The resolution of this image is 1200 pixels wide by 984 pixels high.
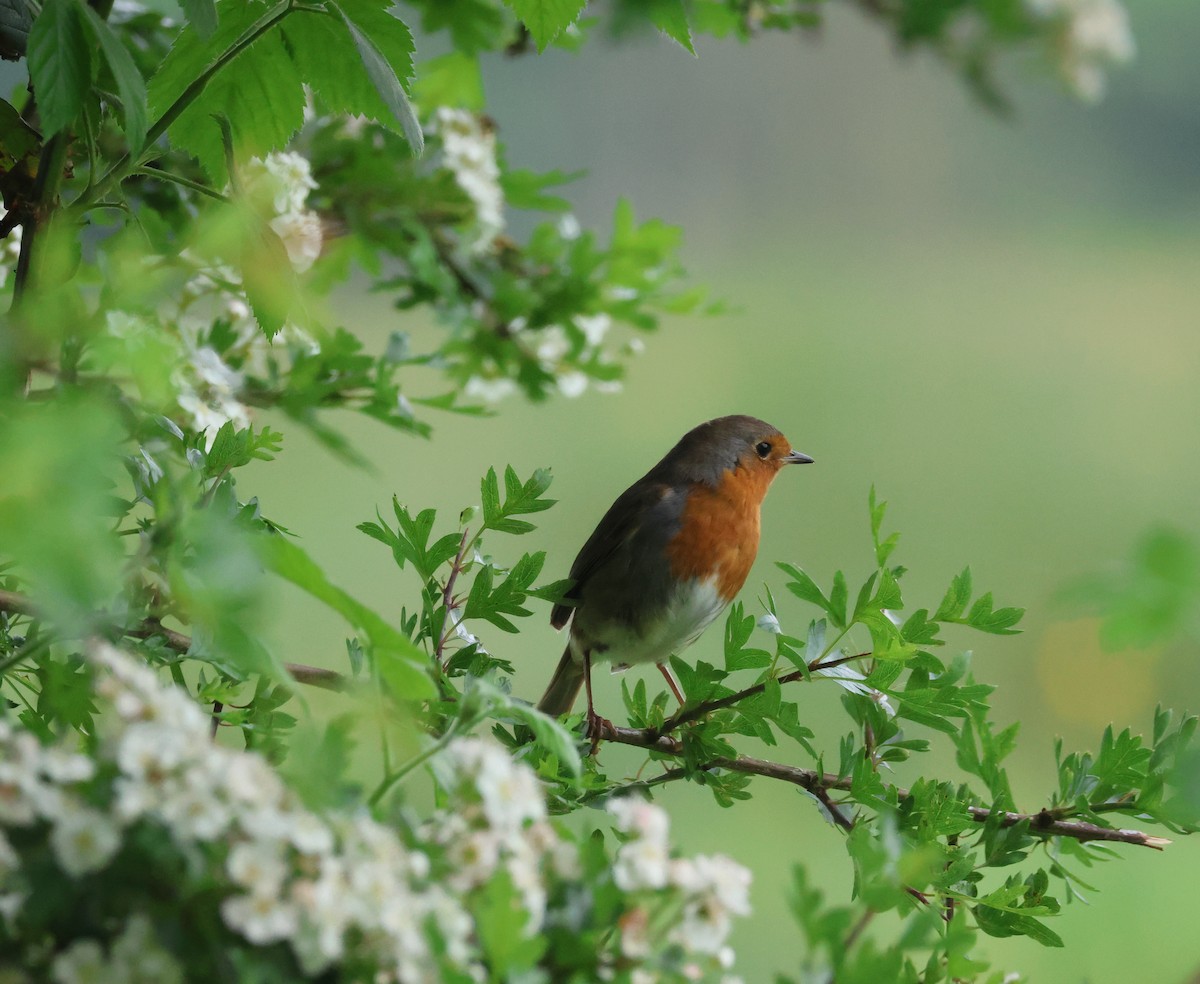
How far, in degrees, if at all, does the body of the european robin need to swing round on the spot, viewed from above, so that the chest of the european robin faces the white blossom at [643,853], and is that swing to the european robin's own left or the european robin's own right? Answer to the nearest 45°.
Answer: approximately 90° to the european robin's own right

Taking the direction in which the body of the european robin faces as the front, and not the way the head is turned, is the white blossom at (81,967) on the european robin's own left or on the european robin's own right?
on the european robin's own right

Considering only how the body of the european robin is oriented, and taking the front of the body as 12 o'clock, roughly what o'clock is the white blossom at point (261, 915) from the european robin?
The white blossom is roughly at 3 o'clock from the european robin.

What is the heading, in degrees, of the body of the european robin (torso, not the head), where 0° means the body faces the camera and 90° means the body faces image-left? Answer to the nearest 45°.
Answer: approximately 270°

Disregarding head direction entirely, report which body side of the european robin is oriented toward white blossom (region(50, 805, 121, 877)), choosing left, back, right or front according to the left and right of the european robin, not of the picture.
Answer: right
